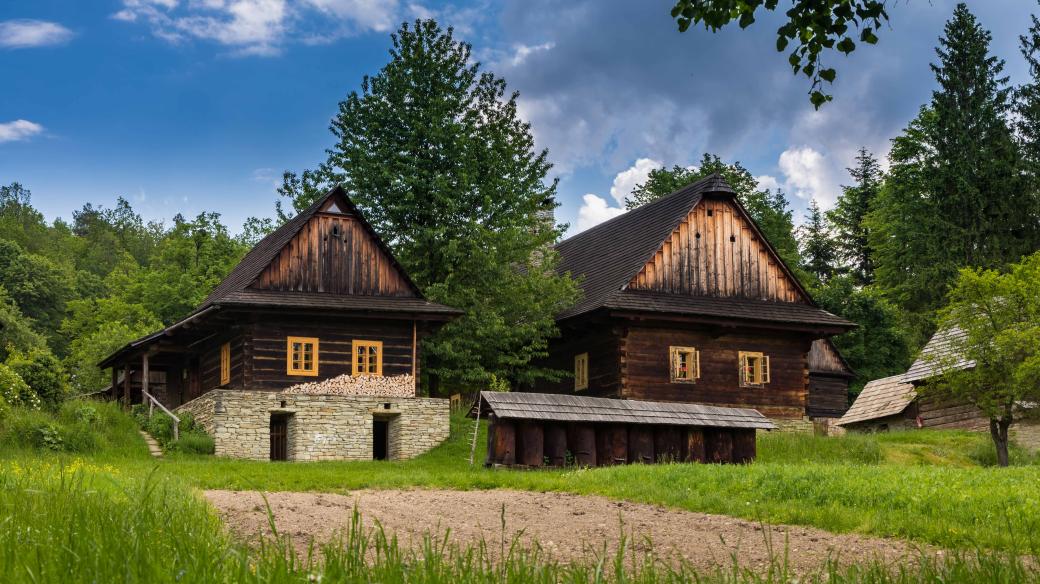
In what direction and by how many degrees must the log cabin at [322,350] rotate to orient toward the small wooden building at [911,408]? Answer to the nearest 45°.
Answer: approximately 90° to its left

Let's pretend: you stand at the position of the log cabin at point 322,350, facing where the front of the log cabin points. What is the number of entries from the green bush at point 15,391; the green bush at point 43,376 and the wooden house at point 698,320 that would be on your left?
1

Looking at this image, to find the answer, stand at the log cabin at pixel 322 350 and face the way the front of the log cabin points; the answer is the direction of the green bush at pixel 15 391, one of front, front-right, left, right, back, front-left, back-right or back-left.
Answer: right

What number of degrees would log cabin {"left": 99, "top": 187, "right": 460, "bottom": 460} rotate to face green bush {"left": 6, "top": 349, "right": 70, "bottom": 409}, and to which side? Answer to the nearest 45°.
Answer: approximately 90° to its right

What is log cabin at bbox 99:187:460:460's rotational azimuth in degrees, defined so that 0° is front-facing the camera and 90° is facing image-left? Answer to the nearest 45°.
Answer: approximately 0°

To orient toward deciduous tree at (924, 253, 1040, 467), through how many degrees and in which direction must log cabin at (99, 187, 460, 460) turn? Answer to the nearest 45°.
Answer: approximately 90° to its left

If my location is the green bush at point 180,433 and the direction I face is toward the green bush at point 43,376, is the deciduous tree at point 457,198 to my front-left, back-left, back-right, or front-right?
front-right

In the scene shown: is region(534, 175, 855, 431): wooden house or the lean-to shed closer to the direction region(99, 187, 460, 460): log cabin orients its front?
the lean-to shed

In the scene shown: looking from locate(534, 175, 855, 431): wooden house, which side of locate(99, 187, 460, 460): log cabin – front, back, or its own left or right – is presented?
left

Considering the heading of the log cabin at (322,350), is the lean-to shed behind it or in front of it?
in front

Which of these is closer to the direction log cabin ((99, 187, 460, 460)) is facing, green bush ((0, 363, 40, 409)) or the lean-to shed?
the lean-to shed

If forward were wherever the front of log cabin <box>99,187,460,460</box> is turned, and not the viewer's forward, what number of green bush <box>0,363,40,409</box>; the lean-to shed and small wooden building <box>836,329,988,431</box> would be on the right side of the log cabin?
1
